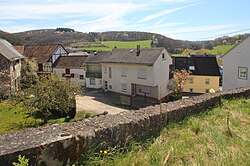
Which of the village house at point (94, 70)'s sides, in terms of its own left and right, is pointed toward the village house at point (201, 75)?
left

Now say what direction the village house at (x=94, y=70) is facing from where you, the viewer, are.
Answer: facing the viewer

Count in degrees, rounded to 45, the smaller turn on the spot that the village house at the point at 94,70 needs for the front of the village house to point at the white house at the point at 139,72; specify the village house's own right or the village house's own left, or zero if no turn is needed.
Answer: approximately 45° to the village house's own left

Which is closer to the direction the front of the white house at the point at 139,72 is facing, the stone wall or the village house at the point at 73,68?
the stone wall

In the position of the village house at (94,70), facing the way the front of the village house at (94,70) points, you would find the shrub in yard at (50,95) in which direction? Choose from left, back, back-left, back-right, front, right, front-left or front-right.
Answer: front

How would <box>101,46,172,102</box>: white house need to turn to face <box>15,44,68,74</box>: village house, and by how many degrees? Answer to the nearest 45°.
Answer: approximately 90° to its right

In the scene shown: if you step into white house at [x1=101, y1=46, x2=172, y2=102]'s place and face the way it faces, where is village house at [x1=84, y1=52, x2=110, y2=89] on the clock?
The village house is roughly at 3 o'clock from the white house.

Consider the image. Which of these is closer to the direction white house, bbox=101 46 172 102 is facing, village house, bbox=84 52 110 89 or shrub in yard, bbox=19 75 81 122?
the shrub in yard

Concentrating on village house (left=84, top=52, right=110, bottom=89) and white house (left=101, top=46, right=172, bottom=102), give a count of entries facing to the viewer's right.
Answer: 0

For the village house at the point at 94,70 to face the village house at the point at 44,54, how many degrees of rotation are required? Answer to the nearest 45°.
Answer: approximately 135° to its right

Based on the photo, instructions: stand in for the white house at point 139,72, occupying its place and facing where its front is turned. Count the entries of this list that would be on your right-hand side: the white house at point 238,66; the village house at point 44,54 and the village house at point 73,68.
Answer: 2

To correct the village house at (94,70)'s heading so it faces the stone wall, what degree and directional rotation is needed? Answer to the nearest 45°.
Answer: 0° — it already faces it
